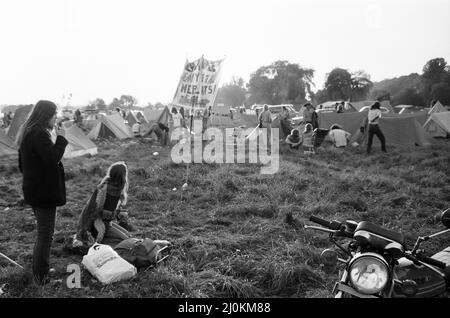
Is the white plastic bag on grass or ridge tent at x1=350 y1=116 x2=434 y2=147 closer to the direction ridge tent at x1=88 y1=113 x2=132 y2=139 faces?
the white plastic bag on grass

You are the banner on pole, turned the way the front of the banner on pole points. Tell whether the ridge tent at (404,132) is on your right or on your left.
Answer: on your left

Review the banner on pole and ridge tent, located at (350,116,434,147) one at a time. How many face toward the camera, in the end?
1

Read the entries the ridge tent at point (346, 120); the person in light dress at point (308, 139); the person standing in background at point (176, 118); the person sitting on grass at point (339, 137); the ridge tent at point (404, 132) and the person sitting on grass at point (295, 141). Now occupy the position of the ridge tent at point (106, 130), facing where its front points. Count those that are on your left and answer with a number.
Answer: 6

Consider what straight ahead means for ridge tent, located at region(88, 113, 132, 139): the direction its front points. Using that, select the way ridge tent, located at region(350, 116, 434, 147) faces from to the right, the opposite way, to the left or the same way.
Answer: to the right

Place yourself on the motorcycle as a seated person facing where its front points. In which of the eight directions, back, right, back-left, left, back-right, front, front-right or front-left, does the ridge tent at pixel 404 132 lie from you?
back-right

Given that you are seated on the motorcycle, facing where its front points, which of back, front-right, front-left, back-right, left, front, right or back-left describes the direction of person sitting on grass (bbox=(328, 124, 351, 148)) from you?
back-right

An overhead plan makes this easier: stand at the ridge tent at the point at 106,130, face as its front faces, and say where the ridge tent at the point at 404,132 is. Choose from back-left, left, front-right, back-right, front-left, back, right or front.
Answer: left

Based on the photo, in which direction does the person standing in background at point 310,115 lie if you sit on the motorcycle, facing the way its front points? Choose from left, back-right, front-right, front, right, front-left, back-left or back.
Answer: back-right

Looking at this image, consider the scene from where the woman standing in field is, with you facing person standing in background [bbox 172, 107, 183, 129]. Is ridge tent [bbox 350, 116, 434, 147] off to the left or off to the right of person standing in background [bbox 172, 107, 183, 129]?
right

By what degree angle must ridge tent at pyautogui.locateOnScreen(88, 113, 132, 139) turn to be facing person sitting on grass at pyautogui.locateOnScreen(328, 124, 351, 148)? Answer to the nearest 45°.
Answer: approximately 90° to its left

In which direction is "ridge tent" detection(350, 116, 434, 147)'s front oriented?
to the viewer's left

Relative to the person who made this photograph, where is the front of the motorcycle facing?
facing the viewer and to the left of the viewer

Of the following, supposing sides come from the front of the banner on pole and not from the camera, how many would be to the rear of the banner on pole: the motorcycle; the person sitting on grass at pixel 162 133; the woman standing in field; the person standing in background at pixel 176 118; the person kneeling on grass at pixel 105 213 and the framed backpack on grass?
2
